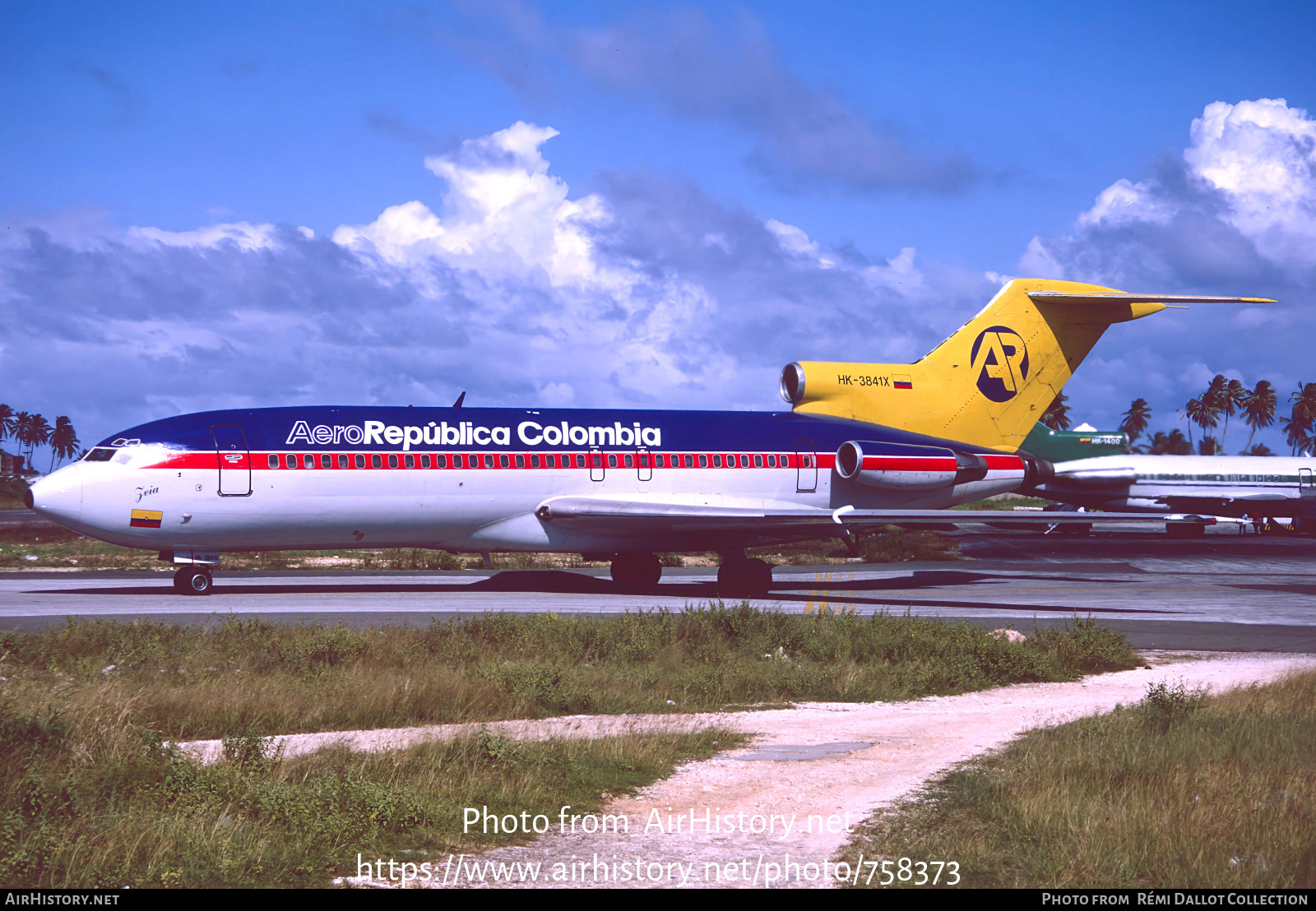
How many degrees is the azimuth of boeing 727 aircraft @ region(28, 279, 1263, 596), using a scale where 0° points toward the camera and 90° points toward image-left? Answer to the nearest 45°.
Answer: approximately 90°
